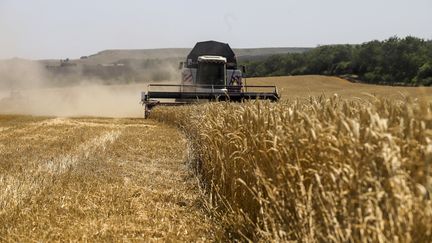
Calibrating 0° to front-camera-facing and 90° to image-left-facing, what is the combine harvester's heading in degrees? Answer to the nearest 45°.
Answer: approximately 0°
